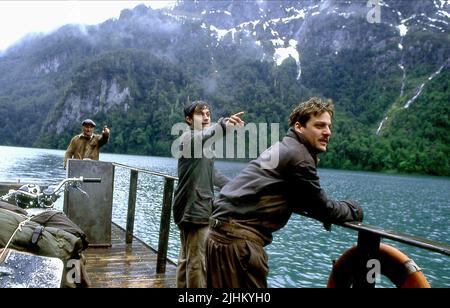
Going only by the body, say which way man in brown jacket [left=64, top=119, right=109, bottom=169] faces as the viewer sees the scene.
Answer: toward the camera

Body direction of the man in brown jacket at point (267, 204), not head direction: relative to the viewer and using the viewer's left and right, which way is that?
facing to the right of the viewer

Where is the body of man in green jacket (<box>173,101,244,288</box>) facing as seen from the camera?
to the viewer's right

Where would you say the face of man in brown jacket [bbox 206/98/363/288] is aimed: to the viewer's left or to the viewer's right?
to the viewer's right

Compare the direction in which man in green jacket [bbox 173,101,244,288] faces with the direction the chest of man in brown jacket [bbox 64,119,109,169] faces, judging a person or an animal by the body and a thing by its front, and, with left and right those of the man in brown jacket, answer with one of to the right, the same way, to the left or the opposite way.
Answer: to the left

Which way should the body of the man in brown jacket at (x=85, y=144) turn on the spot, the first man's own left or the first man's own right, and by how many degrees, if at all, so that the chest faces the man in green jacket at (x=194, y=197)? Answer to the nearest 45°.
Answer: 0° — they already face them

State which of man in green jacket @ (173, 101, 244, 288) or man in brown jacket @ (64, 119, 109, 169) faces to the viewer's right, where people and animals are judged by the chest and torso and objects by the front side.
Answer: the man in green jacket

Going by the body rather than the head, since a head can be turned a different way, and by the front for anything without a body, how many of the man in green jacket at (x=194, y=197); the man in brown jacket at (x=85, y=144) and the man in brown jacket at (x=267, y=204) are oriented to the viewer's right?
2
